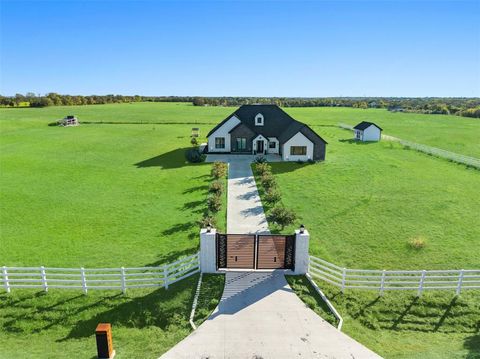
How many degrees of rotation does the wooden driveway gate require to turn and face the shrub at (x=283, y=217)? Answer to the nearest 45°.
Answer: approximately 180°

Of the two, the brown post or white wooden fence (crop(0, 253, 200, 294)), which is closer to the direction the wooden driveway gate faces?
the brown post

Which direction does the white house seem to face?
toward the camera

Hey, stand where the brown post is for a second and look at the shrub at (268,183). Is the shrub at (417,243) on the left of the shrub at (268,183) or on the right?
right

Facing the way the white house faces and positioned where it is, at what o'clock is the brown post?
The brown post is roughly at 12 o'clock from the white house.

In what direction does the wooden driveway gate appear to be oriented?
toward the camera

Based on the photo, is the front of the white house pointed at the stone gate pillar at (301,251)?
yes

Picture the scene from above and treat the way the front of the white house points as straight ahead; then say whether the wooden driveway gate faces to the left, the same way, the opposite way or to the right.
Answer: the same way

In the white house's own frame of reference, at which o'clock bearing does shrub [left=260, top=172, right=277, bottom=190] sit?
The shrub is roughly at 12 o'clock from the white house.

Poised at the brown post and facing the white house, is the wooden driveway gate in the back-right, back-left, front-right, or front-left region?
front-right

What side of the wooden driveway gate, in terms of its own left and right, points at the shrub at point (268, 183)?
back

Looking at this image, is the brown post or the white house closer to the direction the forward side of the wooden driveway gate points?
the brown post

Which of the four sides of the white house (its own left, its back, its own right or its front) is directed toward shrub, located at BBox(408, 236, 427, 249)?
front

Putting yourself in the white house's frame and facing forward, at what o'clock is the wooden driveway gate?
The wooden driveway gate is roughly at 12 o'clock from the white house.

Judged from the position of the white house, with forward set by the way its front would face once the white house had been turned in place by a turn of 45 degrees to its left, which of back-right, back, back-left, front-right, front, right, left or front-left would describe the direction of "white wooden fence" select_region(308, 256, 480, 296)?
front-right

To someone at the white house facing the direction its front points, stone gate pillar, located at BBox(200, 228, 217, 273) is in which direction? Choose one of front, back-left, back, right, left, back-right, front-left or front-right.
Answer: front

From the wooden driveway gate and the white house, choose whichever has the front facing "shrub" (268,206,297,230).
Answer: the white house
